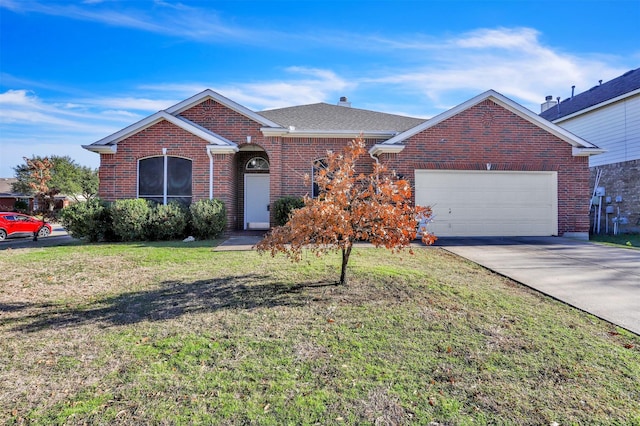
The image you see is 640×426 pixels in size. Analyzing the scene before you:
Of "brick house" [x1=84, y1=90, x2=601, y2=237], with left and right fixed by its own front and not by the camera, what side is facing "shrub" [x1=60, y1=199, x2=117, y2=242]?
right

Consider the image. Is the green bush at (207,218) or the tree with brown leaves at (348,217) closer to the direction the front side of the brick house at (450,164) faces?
the tree with brown leaves

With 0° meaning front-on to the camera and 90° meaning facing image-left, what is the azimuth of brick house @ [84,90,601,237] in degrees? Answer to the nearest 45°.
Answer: approximately 0°

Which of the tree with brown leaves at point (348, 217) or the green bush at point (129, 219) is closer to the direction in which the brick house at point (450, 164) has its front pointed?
the tree with brown leaves
